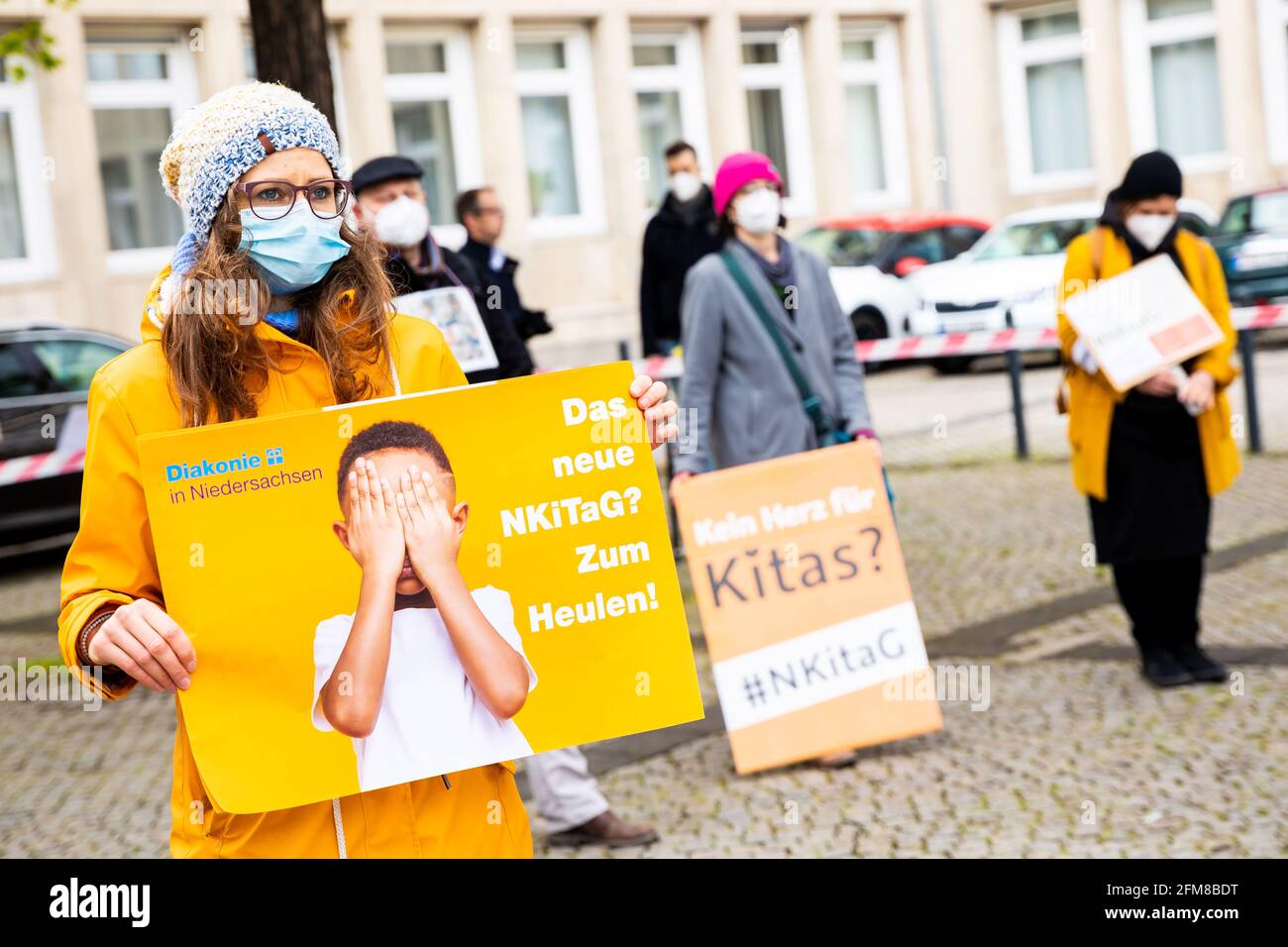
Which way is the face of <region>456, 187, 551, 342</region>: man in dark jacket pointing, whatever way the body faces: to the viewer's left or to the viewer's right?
to the viewer's right

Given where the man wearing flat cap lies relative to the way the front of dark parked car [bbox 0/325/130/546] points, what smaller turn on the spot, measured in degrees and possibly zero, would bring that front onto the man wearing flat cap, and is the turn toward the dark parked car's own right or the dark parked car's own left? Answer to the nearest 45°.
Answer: approximately 90° to the dark parked car's own right

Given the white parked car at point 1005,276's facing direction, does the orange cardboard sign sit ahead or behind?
ahead

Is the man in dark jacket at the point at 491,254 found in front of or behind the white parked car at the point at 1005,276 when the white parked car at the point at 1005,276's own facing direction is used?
in front

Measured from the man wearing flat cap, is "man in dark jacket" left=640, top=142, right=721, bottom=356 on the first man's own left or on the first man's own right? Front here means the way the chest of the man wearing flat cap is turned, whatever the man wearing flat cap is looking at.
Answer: on the first man's own left

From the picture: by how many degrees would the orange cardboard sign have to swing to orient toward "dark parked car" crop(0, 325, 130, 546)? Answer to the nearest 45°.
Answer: approximately 135° to its right

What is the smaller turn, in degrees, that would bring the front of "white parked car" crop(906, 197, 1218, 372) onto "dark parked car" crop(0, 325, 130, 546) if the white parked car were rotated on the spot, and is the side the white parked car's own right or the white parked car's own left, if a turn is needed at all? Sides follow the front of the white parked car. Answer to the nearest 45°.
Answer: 0° — it already faces it

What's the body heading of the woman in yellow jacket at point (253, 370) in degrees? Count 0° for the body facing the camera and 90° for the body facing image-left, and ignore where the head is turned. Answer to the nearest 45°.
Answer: approximately 315°

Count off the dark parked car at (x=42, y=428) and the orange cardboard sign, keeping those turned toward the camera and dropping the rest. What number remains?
1
